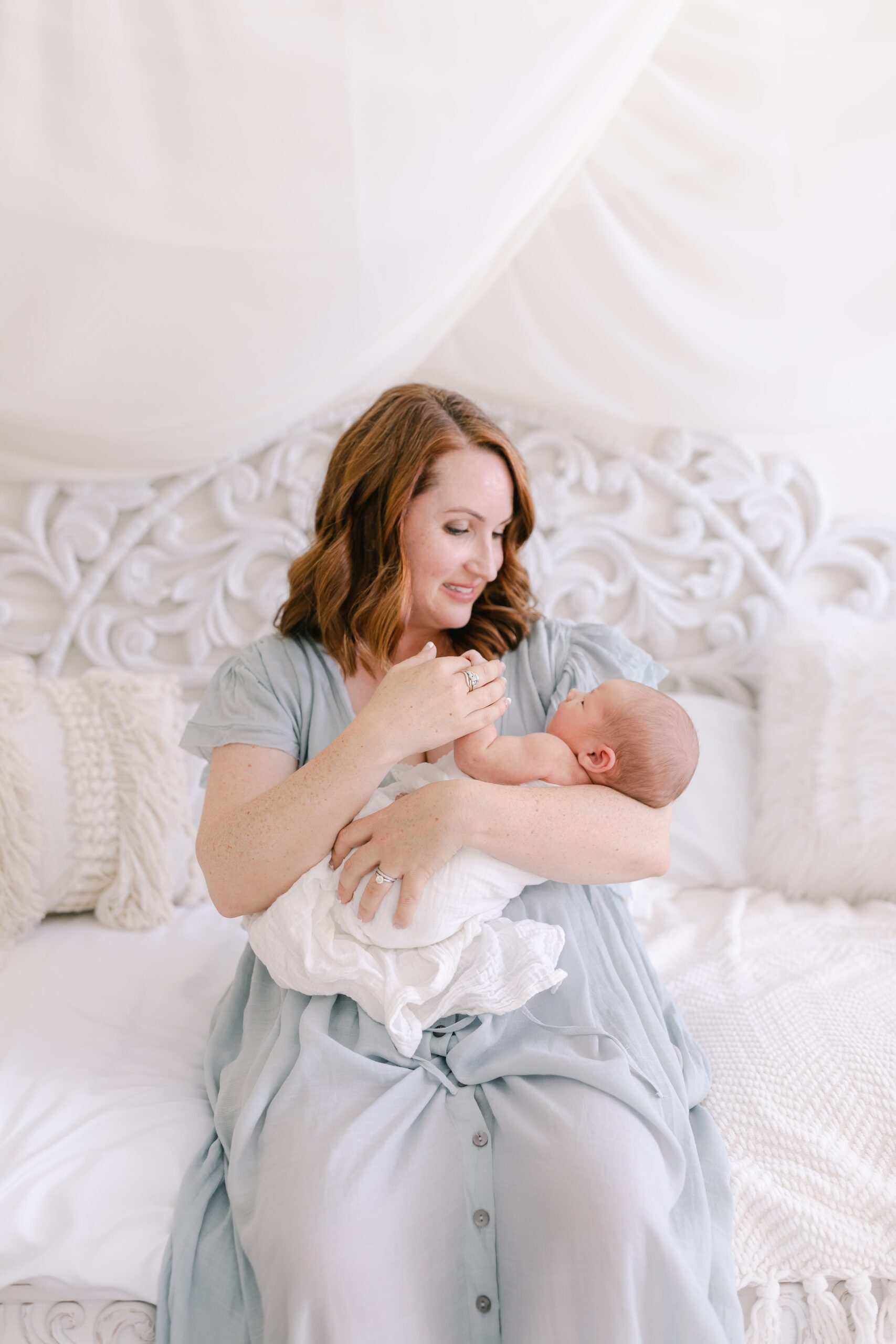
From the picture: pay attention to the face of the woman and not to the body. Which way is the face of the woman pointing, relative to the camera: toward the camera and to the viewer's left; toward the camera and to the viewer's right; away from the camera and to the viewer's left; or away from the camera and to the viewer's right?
toward the camera and to the viewer's right

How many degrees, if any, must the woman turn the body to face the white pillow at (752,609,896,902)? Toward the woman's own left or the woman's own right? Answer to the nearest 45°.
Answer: approximately 135° to the woman's own left

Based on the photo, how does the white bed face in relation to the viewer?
toward the camera

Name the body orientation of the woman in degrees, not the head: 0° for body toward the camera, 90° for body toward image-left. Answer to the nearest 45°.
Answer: approximately 0°
